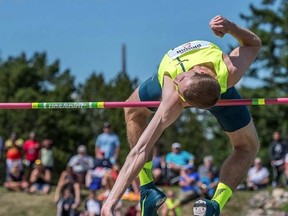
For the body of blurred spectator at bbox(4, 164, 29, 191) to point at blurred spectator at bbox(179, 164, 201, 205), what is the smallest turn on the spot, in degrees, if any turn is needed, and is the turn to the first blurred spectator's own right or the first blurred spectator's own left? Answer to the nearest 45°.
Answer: approximately 45° to the first blurred spectator's own left

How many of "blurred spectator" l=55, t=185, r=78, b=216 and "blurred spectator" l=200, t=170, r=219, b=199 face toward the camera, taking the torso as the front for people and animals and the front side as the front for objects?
2

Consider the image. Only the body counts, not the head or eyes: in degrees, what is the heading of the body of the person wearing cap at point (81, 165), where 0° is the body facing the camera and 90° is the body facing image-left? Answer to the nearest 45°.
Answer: approximately 0°

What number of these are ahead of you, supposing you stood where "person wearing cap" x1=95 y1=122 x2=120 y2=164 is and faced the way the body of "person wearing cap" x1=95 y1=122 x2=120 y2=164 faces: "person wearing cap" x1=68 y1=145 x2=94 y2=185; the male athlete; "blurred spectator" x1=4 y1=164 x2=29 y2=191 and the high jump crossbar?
2

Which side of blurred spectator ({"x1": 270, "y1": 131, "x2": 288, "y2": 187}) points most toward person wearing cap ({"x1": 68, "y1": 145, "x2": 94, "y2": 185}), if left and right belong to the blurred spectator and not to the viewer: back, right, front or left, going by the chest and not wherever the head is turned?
right

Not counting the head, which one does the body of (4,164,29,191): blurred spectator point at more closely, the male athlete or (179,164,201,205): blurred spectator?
the male athlete

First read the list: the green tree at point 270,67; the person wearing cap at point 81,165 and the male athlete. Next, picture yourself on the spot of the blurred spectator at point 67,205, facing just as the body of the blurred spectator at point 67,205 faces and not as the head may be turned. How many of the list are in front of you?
1

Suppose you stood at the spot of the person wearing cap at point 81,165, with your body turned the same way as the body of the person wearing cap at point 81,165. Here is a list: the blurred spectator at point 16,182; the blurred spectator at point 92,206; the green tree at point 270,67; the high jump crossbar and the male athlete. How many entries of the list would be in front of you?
3

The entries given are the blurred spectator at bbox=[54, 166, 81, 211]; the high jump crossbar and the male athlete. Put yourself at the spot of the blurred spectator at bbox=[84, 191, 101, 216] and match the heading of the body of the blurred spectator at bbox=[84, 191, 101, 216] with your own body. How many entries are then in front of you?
2

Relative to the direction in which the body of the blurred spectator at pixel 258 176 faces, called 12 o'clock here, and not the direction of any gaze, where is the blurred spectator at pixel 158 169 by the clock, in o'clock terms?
the blurred spectator at pixel 158 169 is roughly at 2 o'clock from the blurred spectator at pixel 258 176.
